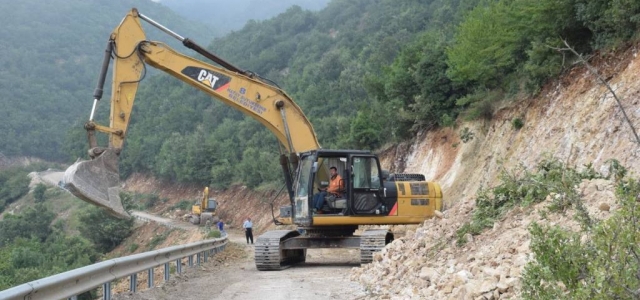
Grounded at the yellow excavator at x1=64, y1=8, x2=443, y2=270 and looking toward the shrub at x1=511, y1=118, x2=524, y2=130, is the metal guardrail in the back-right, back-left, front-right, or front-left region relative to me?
back-right

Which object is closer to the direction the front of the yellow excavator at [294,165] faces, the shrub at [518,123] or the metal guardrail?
the metal guardrail

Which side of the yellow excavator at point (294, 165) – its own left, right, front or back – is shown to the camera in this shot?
left

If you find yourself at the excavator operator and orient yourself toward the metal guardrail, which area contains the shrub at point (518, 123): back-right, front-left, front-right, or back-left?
back-left

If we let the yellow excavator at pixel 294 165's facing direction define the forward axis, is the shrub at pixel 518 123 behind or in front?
behind
